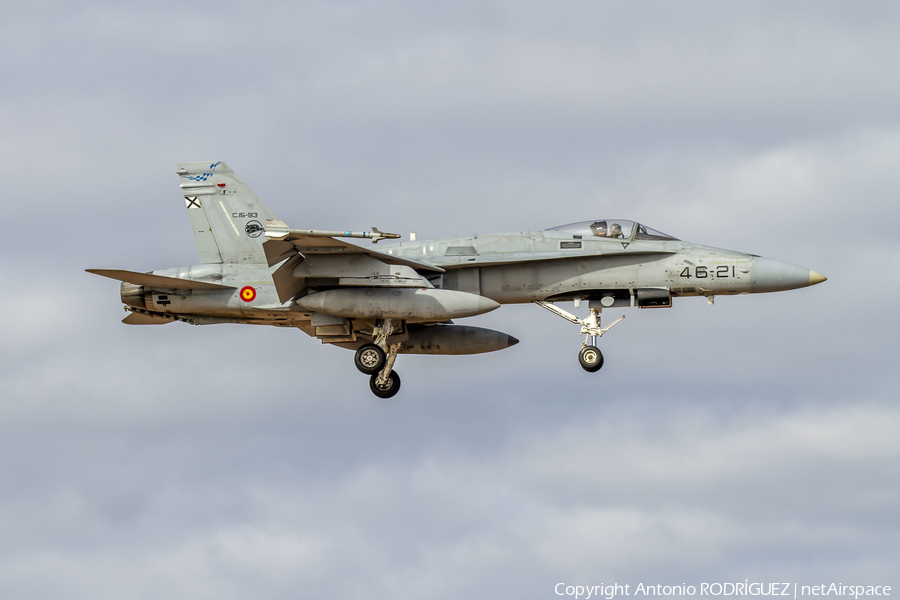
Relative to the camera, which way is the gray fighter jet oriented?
to the viewer's right
